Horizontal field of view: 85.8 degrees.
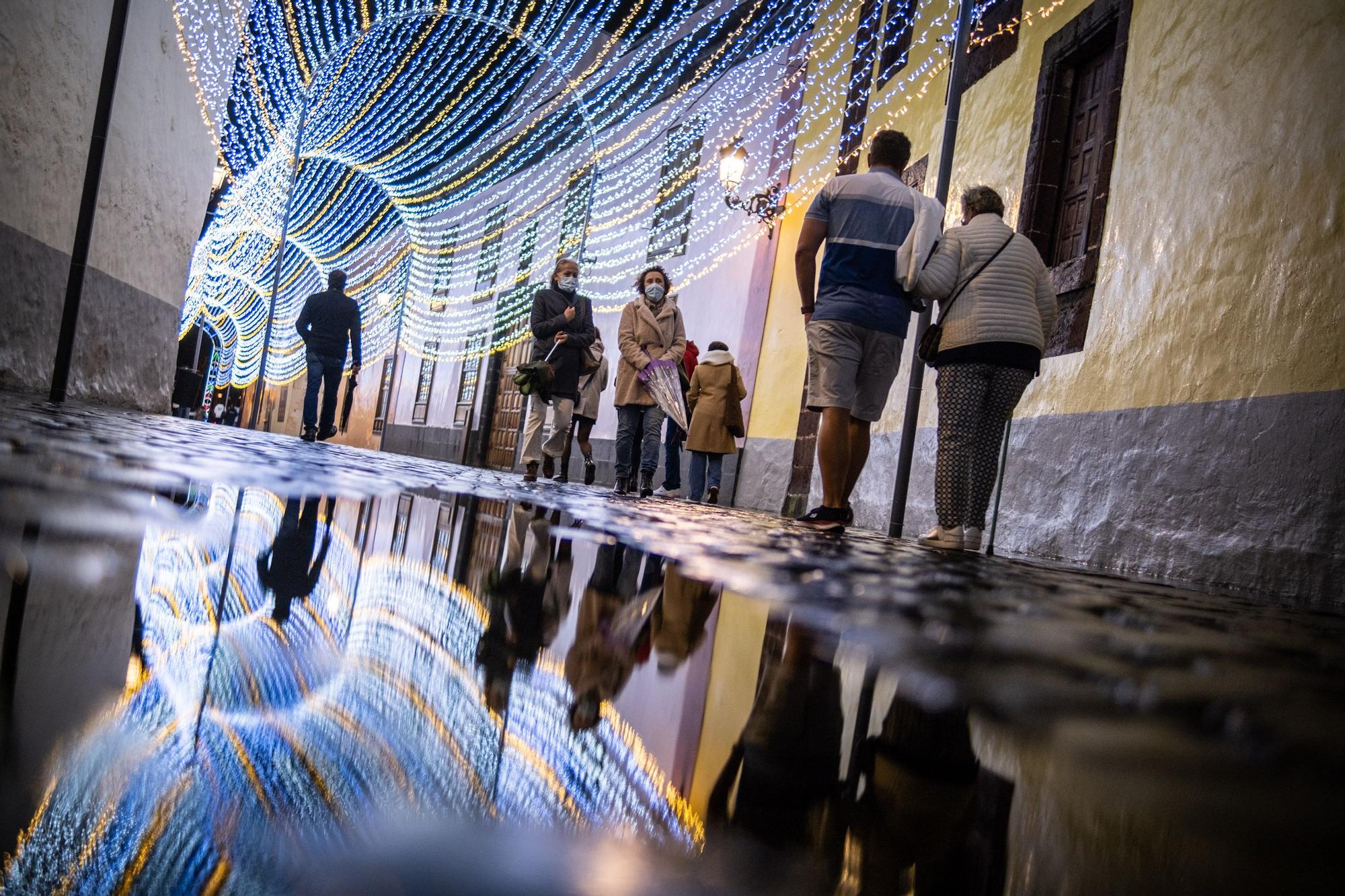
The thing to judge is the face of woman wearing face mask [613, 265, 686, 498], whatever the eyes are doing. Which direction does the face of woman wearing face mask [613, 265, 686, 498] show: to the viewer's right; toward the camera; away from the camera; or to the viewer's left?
toward the camera

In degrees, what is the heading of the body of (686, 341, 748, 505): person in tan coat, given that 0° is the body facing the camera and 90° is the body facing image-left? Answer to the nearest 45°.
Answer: approximately 180°

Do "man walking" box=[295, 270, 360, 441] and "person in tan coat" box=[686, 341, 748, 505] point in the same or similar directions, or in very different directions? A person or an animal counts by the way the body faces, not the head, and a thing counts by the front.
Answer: same or similar directions

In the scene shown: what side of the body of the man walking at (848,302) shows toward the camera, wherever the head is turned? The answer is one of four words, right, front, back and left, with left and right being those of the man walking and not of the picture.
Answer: back

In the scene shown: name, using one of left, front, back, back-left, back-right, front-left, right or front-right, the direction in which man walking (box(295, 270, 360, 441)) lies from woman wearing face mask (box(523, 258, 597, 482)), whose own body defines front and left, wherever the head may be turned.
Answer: back-right

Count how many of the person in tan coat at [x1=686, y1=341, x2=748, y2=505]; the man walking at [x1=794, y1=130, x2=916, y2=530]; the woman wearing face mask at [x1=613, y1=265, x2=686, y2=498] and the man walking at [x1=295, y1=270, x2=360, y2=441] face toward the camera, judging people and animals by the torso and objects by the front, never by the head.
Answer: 1

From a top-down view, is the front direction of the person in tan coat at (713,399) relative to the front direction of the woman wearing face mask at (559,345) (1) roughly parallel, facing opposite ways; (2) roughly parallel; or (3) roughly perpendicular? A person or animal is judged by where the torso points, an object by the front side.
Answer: roughly parallel, facing opposite ways

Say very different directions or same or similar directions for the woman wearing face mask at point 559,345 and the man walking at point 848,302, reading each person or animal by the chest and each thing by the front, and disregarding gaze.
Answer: very different directions

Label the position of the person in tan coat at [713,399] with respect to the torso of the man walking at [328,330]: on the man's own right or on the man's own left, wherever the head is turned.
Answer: on the man's own right

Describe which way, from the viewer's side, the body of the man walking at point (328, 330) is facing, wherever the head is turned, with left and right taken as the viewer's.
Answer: facing away from the viewer

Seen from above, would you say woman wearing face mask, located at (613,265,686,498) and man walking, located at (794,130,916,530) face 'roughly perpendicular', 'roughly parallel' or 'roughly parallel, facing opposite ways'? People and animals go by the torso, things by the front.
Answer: roughly parallel, facing opposite ways

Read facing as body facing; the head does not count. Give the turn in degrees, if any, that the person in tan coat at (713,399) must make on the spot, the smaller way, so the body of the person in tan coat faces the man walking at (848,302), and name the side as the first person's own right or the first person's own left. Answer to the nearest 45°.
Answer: approximately 180°

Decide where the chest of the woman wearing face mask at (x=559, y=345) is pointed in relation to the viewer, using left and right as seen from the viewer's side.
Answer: facing the viewer
